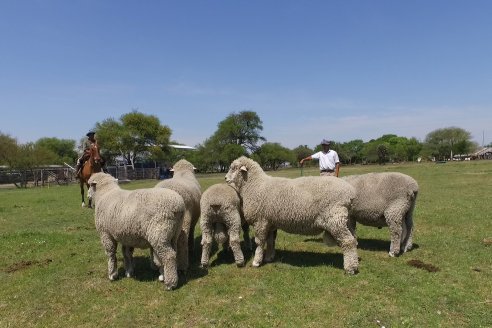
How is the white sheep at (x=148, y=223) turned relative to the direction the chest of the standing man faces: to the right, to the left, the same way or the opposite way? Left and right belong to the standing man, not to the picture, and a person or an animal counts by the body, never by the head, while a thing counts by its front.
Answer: to the right

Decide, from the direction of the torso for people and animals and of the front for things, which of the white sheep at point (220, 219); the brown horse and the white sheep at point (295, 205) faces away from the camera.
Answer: the white sheep at point (220, 219)

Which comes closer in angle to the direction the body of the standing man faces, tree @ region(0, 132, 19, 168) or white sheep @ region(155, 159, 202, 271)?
the white sheep

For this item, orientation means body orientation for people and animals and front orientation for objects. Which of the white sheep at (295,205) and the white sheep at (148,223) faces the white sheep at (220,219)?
the white sheep at (295,205)

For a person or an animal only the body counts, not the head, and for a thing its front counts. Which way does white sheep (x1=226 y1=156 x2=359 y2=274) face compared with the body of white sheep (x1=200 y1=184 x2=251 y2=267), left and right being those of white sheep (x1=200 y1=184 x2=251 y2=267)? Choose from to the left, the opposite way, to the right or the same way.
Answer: to the left

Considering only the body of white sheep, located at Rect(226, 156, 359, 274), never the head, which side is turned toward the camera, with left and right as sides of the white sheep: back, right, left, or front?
left

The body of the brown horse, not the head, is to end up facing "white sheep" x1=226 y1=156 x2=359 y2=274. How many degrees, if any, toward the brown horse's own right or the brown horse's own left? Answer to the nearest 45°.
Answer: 0° — it already faces it

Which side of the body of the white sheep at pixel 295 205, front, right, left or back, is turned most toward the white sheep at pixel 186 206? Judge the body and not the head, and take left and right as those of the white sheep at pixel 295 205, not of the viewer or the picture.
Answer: front

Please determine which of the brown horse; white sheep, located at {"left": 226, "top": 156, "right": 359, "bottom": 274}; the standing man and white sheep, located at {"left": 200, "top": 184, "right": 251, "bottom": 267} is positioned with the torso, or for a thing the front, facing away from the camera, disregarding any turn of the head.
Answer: white sheep, located at {"left": 200, "top": 184, "right": 251, "bottom": 267}

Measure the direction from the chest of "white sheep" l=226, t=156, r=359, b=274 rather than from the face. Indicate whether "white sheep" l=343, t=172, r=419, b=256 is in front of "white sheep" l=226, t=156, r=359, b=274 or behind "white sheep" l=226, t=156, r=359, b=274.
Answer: behind

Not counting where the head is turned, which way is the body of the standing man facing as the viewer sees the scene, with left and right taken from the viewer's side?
facing the viewer

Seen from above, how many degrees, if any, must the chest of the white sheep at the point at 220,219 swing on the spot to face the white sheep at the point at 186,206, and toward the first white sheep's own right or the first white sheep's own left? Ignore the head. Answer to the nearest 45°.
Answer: approximately 45° to the first white sheep's own left

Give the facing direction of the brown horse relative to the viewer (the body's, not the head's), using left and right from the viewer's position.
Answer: facing the viewer and to the right of the viewer

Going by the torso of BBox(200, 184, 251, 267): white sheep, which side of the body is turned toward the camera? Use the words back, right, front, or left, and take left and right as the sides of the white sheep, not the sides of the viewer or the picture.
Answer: back
